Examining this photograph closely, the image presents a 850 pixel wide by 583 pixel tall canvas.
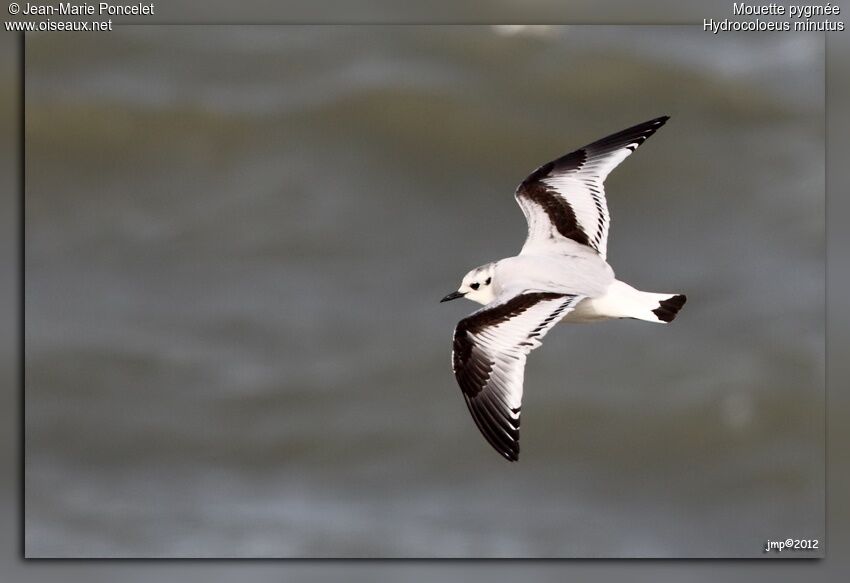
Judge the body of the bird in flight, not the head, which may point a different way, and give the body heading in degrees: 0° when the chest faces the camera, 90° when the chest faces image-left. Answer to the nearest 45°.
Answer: approximately 90°
